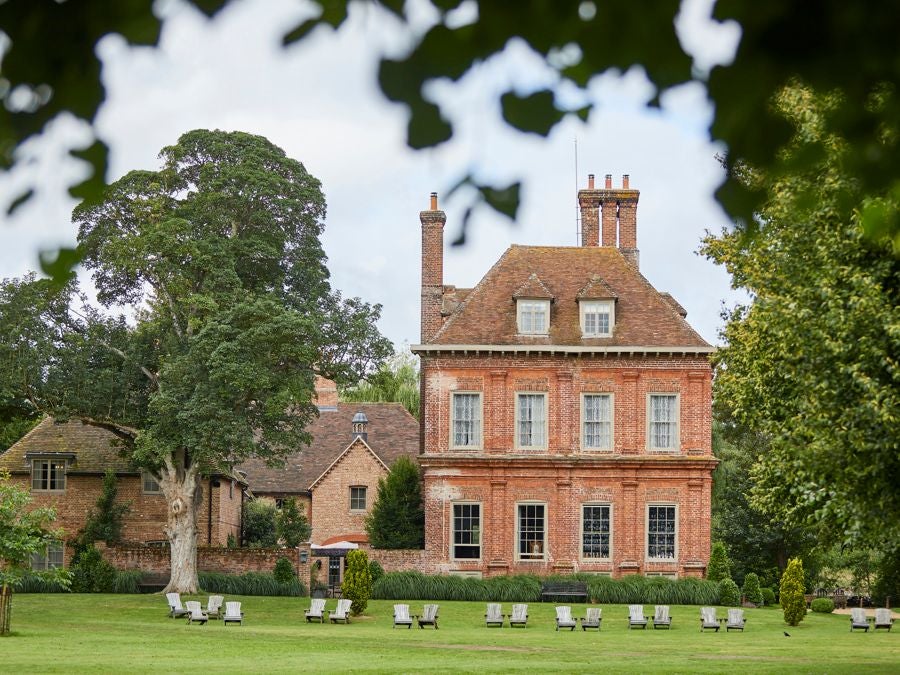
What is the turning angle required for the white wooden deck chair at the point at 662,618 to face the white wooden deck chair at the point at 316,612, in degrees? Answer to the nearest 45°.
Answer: approximately 90° to its right

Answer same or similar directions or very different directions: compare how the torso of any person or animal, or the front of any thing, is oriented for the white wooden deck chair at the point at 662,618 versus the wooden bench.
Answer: same or similar directions

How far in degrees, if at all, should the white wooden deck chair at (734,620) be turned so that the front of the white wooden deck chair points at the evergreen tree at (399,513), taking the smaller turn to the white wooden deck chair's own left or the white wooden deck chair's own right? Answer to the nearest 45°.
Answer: approximately 135° to the white wooden deck chair's own right

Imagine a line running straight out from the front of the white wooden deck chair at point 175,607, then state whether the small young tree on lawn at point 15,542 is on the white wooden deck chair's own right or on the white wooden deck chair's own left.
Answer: on the white wooden deck chair's own right

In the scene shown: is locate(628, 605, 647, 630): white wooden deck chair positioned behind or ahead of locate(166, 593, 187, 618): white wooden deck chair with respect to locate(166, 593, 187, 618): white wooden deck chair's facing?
ahead

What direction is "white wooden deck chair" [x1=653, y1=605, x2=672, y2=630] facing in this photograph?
toward the camera

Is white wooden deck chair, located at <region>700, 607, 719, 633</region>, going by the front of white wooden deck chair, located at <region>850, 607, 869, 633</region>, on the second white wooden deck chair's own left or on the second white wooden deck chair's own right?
on the second white wooden deck chair's own right

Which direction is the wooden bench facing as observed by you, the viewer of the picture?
facing the viewer

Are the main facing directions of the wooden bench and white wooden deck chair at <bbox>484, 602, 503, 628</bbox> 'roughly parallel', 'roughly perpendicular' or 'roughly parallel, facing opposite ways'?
roughly parallel

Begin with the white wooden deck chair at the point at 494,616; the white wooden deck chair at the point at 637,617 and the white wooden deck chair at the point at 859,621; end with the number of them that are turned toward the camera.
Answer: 3

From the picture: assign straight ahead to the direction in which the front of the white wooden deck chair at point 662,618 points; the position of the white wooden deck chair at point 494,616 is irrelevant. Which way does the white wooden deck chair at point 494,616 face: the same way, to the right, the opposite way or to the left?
the same way

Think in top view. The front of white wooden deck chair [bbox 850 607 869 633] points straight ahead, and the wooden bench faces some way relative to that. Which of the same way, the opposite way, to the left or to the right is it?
the same way

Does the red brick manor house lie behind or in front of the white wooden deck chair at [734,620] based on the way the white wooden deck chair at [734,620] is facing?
behind
